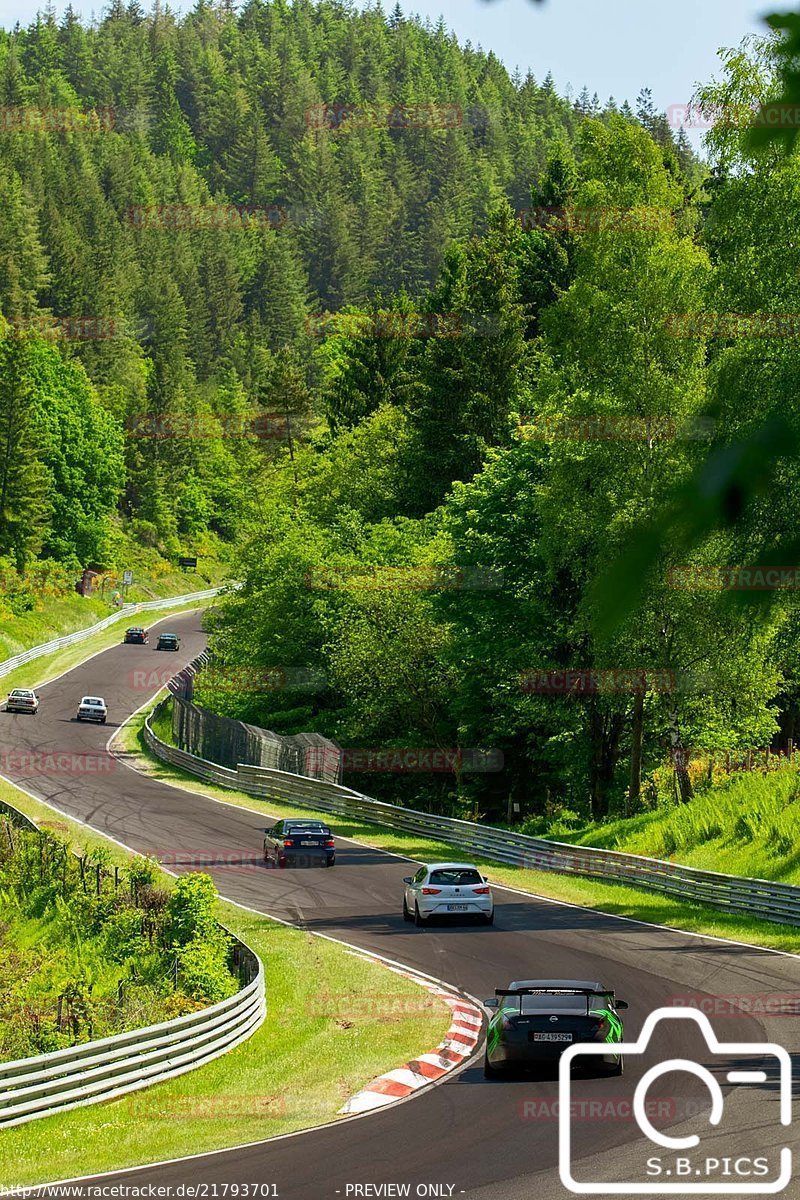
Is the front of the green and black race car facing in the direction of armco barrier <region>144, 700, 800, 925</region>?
yes

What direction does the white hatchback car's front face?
away from the camera

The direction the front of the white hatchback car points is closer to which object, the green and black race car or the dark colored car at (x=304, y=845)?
the dark colored car

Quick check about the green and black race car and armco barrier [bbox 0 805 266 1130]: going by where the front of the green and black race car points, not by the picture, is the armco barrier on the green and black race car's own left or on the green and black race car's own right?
on the green and black race car's own left

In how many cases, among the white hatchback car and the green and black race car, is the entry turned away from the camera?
2

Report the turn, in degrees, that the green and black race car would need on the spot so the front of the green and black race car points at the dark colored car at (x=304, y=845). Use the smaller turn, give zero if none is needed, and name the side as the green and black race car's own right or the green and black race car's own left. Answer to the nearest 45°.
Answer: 0° — it already faces it

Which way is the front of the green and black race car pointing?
away from the camera

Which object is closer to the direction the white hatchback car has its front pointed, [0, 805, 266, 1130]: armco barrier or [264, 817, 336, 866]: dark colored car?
the dark colored car

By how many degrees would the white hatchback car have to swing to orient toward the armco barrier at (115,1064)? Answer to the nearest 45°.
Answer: approximately 180°

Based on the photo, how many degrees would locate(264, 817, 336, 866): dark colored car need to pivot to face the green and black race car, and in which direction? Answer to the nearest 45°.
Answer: approximately 135° to its left

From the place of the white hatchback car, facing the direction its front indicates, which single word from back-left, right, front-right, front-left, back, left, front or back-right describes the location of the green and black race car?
back

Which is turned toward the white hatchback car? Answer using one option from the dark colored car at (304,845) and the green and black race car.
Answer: the green and black race car
